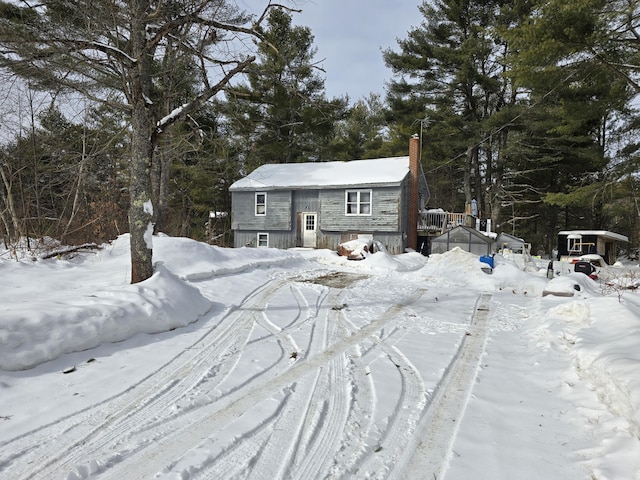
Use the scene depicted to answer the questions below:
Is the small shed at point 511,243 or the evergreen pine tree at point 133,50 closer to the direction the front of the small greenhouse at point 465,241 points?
the evergreen pine tree

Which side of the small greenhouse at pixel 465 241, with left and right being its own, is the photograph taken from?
front

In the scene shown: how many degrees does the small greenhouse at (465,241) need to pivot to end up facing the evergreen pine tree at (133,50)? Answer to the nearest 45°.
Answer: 0° — it already faces it

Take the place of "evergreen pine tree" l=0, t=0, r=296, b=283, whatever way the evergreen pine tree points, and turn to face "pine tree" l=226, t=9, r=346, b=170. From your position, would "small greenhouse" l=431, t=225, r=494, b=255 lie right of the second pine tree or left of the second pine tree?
right

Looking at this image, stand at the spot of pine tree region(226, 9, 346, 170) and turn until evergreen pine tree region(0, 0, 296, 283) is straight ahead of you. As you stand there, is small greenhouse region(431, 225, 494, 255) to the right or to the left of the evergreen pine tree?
left
